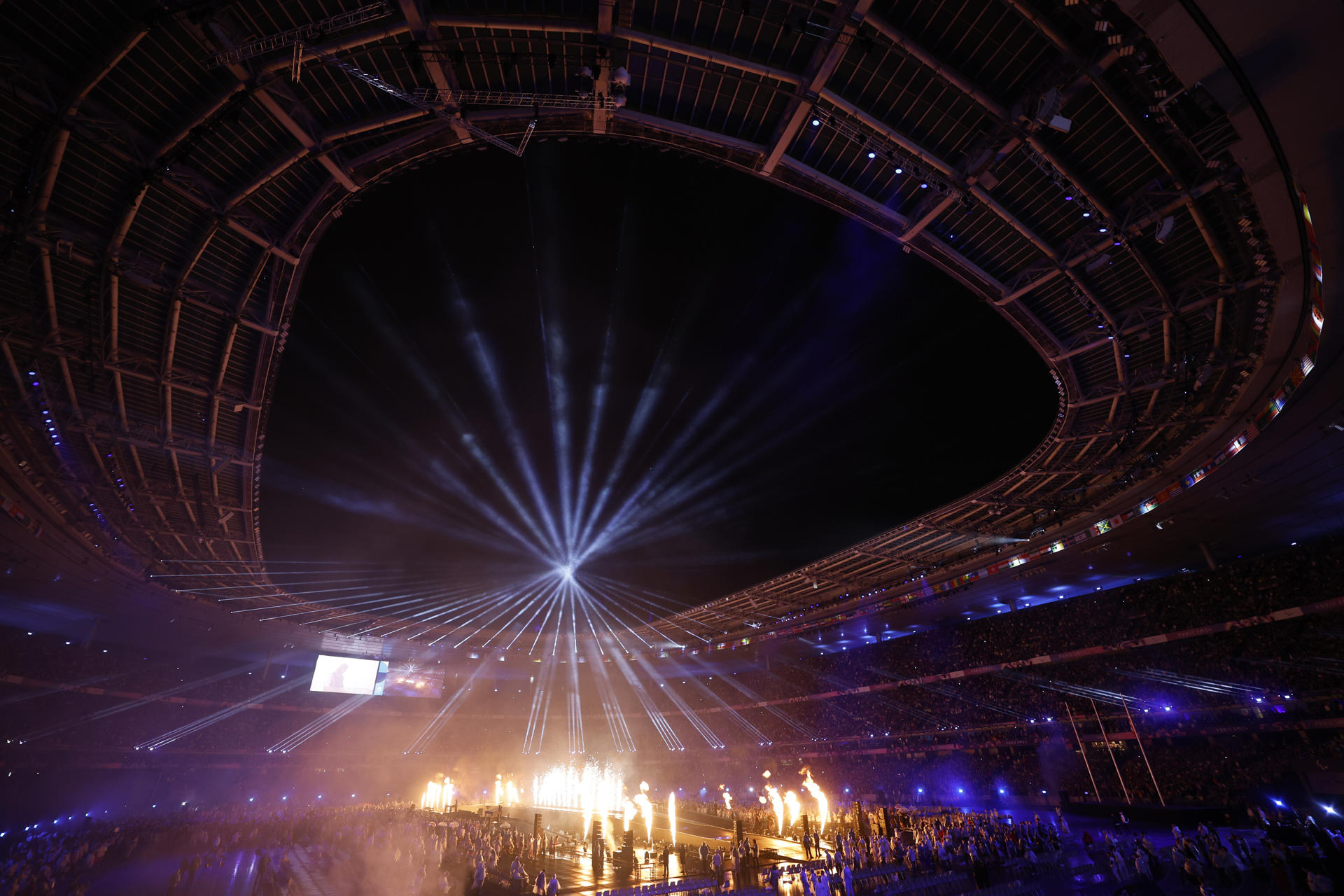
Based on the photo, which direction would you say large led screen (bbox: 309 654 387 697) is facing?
toward the camera

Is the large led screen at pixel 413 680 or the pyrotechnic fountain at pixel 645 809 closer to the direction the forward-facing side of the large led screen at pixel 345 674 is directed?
the pyrotechnic fountain

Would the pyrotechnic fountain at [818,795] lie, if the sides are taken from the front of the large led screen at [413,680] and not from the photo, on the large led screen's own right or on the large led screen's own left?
on the large led screen's own left

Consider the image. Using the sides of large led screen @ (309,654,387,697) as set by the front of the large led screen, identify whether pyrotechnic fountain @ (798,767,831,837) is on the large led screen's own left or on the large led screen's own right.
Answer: on the large led screen's own left

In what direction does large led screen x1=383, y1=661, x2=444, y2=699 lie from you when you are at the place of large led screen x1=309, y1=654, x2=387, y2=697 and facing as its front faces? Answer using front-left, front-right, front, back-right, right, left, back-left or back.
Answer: back-left

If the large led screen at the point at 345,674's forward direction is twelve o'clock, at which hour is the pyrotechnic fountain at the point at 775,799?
The pyrotechnic fountain is roughly at 10 o'clock from the large led screen.

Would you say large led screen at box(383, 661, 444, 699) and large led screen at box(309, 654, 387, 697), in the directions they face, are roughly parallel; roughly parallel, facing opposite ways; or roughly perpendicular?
roughly parallel

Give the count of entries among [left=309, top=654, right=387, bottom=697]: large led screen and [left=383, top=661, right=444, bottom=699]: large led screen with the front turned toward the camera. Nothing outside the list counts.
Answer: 2
